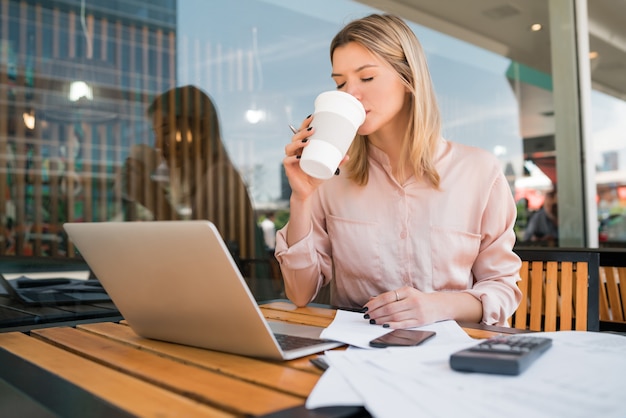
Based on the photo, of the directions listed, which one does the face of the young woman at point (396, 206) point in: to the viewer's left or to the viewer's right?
to the viewer's left

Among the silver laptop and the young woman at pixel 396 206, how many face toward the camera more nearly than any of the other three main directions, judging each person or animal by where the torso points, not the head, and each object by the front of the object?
1

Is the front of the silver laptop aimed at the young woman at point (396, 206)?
yes

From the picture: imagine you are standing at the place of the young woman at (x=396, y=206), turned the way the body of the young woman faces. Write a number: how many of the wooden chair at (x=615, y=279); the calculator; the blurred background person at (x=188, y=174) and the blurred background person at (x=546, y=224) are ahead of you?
1

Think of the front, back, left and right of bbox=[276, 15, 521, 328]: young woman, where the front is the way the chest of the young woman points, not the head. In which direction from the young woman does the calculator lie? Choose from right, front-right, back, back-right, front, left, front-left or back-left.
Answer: front

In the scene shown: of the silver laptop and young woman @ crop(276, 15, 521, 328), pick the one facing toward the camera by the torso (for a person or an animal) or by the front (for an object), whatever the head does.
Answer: the young woman

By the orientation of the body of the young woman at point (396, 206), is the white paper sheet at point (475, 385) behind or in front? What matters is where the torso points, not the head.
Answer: in front

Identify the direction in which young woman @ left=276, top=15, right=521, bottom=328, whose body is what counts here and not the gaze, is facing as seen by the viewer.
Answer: toward the camera

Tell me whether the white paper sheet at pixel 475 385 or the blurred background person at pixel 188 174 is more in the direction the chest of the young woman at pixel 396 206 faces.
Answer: the white paper sheet

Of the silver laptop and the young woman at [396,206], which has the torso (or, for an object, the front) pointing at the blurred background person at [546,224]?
the silver laptop

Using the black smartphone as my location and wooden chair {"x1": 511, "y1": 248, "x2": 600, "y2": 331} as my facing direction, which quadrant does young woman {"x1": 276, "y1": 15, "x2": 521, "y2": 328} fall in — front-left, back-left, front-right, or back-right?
front-left

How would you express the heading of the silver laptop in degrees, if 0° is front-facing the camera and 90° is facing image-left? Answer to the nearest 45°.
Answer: approximately 225°

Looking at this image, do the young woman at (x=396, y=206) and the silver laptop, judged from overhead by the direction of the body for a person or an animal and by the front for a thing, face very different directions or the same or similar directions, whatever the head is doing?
very different directions
